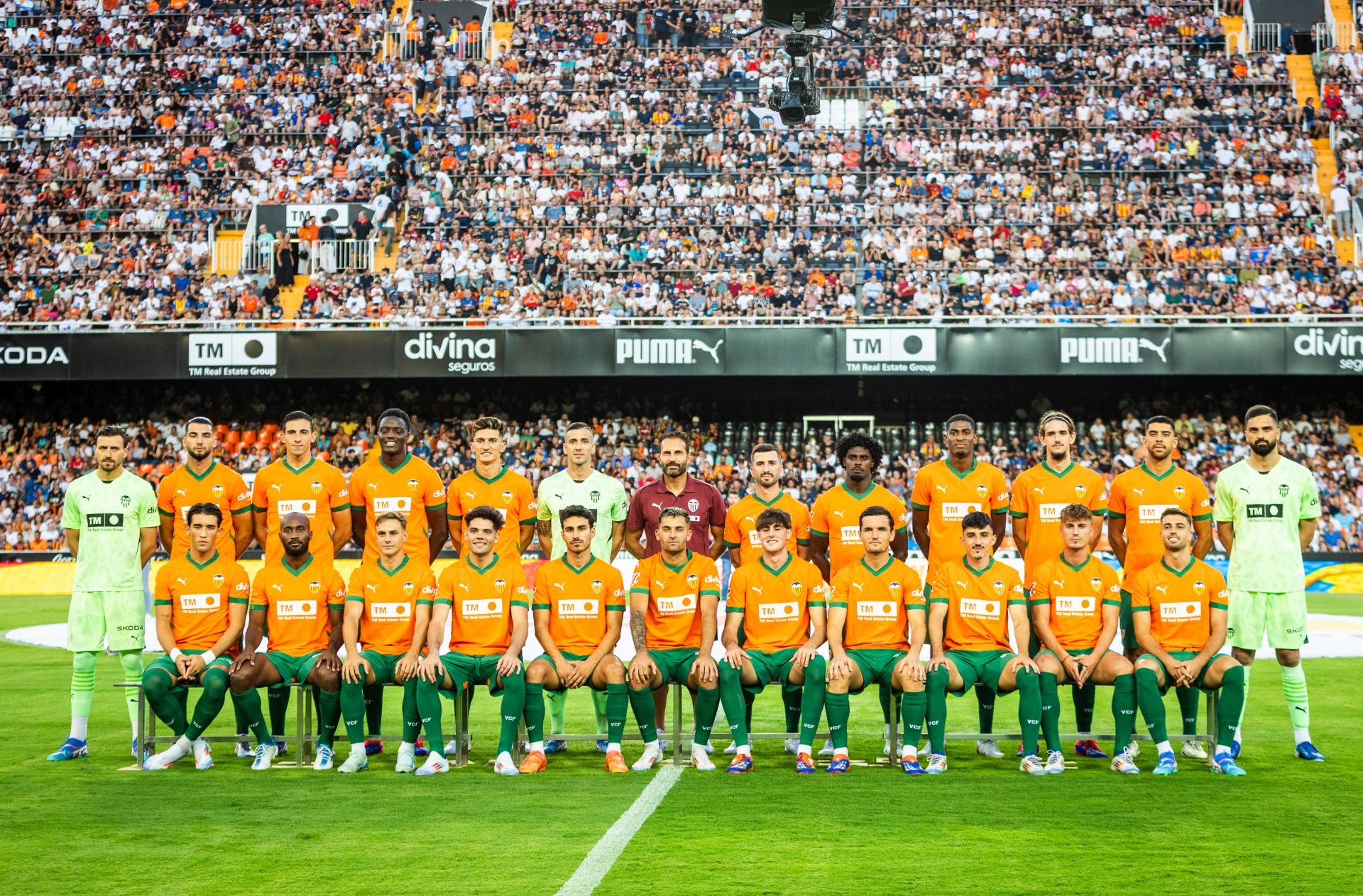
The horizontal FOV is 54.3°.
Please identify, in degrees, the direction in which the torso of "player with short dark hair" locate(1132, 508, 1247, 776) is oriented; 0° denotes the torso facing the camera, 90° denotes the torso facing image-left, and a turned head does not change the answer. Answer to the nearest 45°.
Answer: approximately 0°

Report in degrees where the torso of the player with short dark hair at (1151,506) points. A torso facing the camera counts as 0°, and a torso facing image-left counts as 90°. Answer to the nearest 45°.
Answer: approximately 0°

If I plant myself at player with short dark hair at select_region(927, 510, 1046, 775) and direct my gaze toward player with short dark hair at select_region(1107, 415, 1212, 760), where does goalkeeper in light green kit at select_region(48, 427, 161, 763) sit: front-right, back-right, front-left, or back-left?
back-left

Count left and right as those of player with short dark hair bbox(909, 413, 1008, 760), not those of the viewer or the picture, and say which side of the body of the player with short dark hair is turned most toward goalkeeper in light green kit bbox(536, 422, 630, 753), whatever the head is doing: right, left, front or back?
right

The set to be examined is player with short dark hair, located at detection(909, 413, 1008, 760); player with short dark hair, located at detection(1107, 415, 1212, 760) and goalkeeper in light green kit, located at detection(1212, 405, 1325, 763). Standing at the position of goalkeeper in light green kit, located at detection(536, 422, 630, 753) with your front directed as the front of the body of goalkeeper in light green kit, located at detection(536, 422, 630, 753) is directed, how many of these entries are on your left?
3

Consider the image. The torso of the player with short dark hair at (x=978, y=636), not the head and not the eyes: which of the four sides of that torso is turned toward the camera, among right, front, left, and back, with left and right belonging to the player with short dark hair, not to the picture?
front

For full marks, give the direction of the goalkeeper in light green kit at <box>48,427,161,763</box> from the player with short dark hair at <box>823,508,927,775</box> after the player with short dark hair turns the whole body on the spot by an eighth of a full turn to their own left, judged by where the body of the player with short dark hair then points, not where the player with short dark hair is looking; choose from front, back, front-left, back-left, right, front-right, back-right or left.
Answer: back-right
